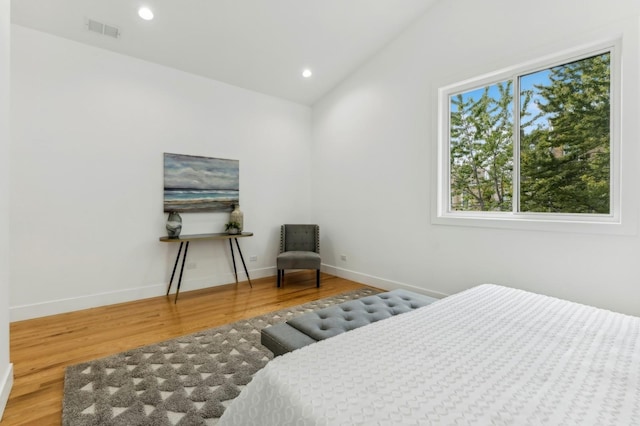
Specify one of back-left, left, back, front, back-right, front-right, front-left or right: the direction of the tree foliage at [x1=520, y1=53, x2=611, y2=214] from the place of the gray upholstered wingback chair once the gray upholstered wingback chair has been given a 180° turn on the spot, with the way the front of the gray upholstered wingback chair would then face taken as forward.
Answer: back-right

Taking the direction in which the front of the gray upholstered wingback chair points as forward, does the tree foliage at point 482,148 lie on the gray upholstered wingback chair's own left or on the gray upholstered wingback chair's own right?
on the gray upholstered wingback chair's own left

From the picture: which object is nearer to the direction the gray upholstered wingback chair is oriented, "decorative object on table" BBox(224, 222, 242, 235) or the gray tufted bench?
the gray tufted bench

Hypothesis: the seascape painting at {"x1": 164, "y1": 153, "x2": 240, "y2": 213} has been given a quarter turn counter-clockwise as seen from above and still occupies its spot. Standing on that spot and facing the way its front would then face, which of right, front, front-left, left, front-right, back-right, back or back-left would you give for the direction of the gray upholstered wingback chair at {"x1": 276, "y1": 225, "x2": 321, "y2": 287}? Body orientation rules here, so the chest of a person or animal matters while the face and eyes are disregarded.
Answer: front-right

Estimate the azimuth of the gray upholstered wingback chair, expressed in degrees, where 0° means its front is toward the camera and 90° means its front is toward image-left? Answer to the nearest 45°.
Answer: approximately 0°

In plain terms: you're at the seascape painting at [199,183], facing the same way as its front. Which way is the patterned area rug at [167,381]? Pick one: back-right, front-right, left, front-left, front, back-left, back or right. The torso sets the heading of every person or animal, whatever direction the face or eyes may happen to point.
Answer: front-right

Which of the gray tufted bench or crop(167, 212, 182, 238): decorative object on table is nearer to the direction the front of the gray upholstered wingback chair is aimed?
the gray tufted bench

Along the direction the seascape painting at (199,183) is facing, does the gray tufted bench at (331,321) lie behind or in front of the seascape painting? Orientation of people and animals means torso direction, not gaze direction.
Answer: in front

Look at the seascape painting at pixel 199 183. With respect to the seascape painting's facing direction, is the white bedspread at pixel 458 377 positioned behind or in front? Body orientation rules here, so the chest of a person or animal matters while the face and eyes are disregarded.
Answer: in front

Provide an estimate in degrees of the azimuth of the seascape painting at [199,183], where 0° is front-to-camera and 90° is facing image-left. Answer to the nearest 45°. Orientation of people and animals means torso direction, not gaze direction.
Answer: approximately 315°

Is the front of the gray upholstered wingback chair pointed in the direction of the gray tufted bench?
yes
